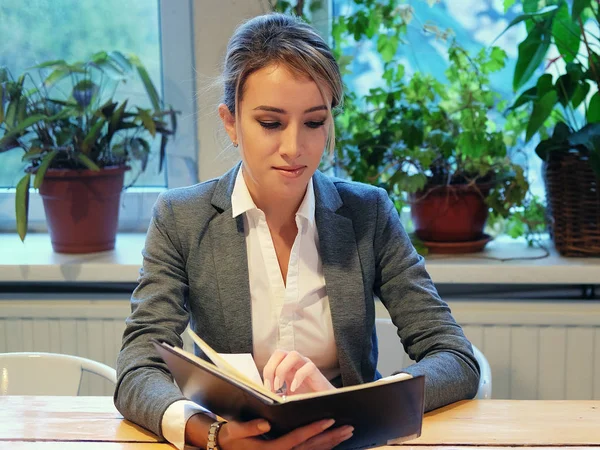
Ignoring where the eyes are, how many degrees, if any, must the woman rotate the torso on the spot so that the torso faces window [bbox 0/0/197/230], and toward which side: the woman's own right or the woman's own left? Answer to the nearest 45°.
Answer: approximately 135° to the woman's own right

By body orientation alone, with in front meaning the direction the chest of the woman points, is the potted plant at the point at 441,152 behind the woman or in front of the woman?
behind

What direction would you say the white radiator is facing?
toward the camera

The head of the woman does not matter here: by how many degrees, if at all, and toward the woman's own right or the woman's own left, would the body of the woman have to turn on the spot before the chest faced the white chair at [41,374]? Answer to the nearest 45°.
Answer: approximately 90° to the woman's own right

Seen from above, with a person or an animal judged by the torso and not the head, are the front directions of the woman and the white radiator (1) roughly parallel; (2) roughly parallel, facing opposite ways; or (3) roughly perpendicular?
roughly parallel

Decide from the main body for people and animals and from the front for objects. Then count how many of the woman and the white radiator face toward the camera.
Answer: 2

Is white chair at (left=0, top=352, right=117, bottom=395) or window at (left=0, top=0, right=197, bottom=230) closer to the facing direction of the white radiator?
the white chair

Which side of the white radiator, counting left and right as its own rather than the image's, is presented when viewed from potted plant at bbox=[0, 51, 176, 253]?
right

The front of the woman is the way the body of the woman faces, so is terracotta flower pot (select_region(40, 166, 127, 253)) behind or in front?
behind
